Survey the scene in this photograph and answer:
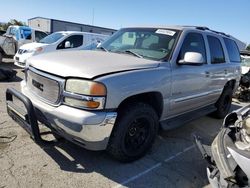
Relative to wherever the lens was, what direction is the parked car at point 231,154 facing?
facing the viewer and to the left of the viewer

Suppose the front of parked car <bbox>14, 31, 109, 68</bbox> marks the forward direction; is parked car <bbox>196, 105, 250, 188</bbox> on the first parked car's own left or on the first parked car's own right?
on the first parked car's own left

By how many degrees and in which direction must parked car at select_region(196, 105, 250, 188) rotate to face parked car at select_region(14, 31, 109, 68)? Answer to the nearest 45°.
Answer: approximately 90° to its right

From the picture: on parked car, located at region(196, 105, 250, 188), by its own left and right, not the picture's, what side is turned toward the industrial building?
right

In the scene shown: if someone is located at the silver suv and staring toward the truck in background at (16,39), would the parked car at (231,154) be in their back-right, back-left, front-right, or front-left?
back-right

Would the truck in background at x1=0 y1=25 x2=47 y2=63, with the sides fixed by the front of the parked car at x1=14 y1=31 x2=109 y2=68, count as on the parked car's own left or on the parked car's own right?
on the parked car's own right

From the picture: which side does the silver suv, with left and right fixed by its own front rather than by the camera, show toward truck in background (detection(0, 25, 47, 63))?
right

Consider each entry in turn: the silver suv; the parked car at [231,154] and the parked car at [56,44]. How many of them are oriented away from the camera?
0

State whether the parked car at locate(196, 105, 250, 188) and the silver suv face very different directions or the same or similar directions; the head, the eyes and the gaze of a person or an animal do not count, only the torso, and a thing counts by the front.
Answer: same or similar directions

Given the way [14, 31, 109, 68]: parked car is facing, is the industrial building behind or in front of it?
behind

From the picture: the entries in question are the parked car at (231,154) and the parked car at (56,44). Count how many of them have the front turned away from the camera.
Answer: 0

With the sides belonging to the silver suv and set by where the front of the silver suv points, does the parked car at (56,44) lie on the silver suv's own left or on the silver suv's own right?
on the silver suv's own right
